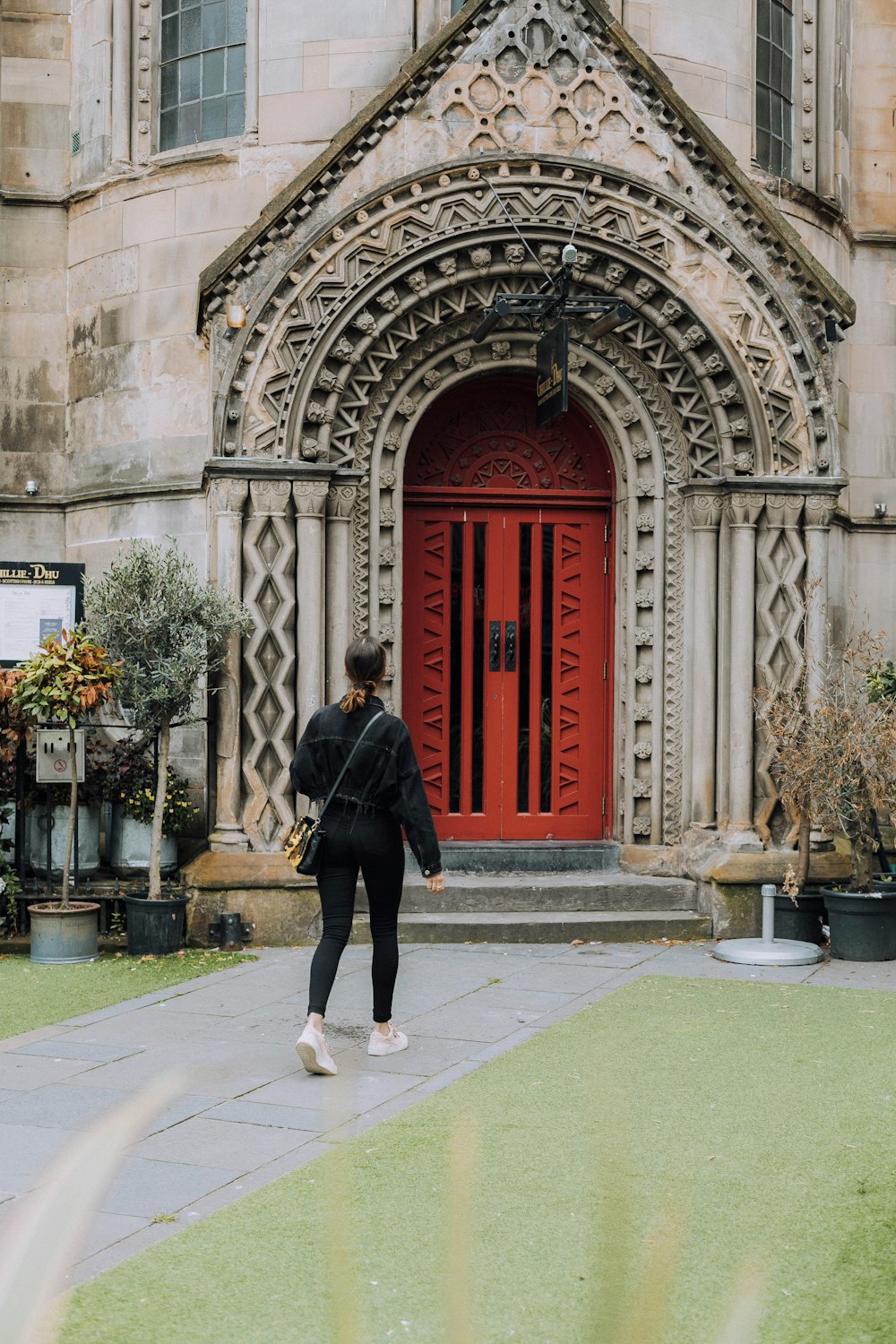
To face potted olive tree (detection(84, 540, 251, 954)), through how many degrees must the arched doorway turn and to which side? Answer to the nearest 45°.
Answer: approximately 45° to its right

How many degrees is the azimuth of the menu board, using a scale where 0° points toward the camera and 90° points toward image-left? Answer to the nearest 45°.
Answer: approximately 0°

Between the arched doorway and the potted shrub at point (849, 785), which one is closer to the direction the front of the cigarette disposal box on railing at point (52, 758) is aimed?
the potted shrub

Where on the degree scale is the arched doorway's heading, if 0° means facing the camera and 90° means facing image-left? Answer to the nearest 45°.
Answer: approximately 0°

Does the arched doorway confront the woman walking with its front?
yes

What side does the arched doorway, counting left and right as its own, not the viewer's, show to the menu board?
right

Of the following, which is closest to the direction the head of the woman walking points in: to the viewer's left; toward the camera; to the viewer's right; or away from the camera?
away from the camera
